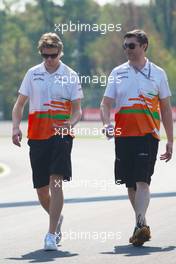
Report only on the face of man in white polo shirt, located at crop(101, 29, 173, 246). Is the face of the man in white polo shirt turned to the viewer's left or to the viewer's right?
to the viewer's left

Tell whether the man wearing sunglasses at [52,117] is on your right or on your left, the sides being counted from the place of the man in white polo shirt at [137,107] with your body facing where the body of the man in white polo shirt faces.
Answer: on your right

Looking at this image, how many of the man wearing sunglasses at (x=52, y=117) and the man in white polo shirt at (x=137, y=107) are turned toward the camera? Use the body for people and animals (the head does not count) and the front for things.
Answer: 2

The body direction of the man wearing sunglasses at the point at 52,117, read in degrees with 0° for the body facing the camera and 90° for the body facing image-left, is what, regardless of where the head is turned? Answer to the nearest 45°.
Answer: approximately 0°

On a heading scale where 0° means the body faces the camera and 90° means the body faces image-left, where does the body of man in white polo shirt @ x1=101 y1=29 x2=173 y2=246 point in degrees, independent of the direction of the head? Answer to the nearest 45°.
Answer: approximately 0°

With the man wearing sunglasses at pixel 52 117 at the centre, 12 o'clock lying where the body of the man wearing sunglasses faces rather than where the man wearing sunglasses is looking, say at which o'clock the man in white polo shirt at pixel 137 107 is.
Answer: The man in white polo shirt is roughly at 9 o'clock from the man wearing sunglasses.
